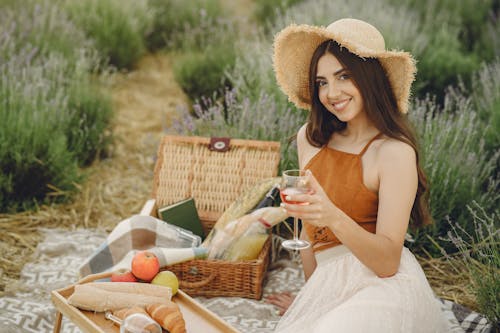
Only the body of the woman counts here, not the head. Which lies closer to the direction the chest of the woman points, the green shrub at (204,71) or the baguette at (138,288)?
the baguette

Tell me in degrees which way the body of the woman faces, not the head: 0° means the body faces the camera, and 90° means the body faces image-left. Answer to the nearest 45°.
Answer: approximately 45°

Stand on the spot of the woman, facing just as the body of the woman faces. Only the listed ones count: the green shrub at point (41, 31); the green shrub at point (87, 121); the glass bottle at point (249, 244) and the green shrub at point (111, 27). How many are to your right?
4

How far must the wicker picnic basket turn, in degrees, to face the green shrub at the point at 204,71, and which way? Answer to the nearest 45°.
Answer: approximately 180°

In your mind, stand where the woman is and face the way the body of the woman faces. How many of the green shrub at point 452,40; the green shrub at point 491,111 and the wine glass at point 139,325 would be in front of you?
1

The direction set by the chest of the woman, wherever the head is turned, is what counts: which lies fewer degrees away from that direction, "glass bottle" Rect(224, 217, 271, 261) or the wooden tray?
the wooden tray

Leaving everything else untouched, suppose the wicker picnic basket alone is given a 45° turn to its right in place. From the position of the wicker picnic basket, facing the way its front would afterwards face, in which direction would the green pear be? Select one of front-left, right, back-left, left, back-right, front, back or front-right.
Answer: front-left

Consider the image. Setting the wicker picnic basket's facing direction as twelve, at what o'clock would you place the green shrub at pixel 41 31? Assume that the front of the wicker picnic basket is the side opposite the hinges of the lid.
The green shrub is roughly at 5 o'clock from the wicker picnic basket.

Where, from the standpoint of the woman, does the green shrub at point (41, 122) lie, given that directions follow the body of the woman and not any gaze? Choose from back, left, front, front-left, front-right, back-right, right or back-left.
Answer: right

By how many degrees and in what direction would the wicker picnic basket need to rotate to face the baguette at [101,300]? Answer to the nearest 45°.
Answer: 0° — it already faces it

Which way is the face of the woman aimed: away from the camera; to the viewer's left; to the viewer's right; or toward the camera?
toward the camera

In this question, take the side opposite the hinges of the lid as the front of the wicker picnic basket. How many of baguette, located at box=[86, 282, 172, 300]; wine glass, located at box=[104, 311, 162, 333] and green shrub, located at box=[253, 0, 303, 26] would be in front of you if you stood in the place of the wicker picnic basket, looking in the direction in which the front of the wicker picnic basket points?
2

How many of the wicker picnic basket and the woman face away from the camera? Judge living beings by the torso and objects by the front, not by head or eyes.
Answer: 0

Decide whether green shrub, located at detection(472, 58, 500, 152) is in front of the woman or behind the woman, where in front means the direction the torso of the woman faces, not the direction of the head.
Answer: behind

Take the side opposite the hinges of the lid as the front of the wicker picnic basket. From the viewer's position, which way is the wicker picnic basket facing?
facing the viewer
